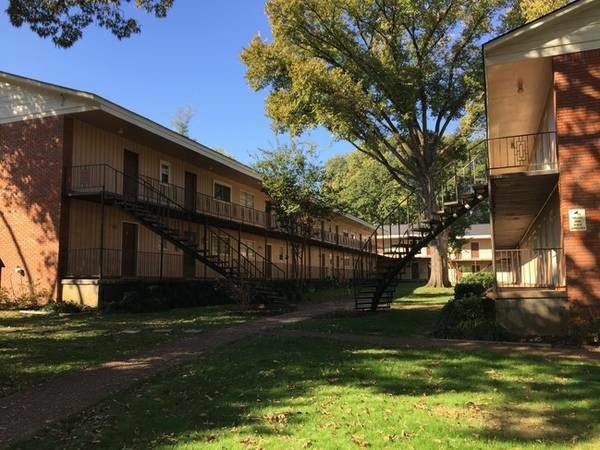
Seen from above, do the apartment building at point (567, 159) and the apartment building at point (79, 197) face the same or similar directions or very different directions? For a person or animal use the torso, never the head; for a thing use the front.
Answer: very different directions

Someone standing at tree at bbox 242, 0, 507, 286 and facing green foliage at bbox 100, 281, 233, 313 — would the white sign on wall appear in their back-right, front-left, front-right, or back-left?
front-left

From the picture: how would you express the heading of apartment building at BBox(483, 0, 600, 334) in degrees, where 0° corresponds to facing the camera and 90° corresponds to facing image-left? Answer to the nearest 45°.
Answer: approximately 90°

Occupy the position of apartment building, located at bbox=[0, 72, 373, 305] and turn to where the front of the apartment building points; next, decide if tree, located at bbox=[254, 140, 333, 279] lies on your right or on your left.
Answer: on your left

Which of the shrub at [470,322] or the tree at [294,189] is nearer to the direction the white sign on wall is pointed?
the shrub

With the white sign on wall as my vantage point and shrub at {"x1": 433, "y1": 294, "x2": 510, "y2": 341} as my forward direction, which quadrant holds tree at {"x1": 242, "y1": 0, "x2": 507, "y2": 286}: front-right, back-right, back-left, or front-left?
front-right

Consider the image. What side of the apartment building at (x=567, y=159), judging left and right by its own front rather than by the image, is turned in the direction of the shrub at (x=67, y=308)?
front

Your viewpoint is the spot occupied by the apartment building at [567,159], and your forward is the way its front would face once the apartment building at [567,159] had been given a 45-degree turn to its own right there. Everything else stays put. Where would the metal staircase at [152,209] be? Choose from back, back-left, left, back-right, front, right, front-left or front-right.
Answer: front-left

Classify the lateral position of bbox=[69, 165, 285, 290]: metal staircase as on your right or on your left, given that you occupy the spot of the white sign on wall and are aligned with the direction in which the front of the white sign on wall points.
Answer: on your right

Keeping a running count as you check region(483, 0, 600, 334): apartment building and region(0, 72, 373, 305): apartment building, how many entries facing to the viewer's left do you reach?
1

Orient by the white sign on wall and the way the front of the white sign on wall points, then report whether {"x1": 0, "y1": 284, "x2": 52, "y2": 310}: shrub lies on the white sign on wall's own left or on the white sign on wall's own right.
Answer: on the white sign on wall's own right

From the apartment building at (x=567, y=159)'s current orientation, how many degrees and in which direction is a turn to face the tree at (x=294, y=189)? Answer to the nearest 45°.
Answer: approximately 45° to its right
